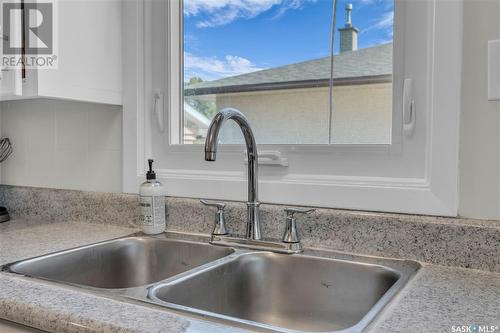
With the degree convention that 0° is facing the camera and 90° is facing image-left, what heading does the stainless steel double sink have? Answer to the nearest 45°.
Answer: approximately 45°

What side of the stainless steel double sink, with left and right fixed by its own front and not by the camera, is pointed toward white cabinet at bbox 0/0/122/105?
right
